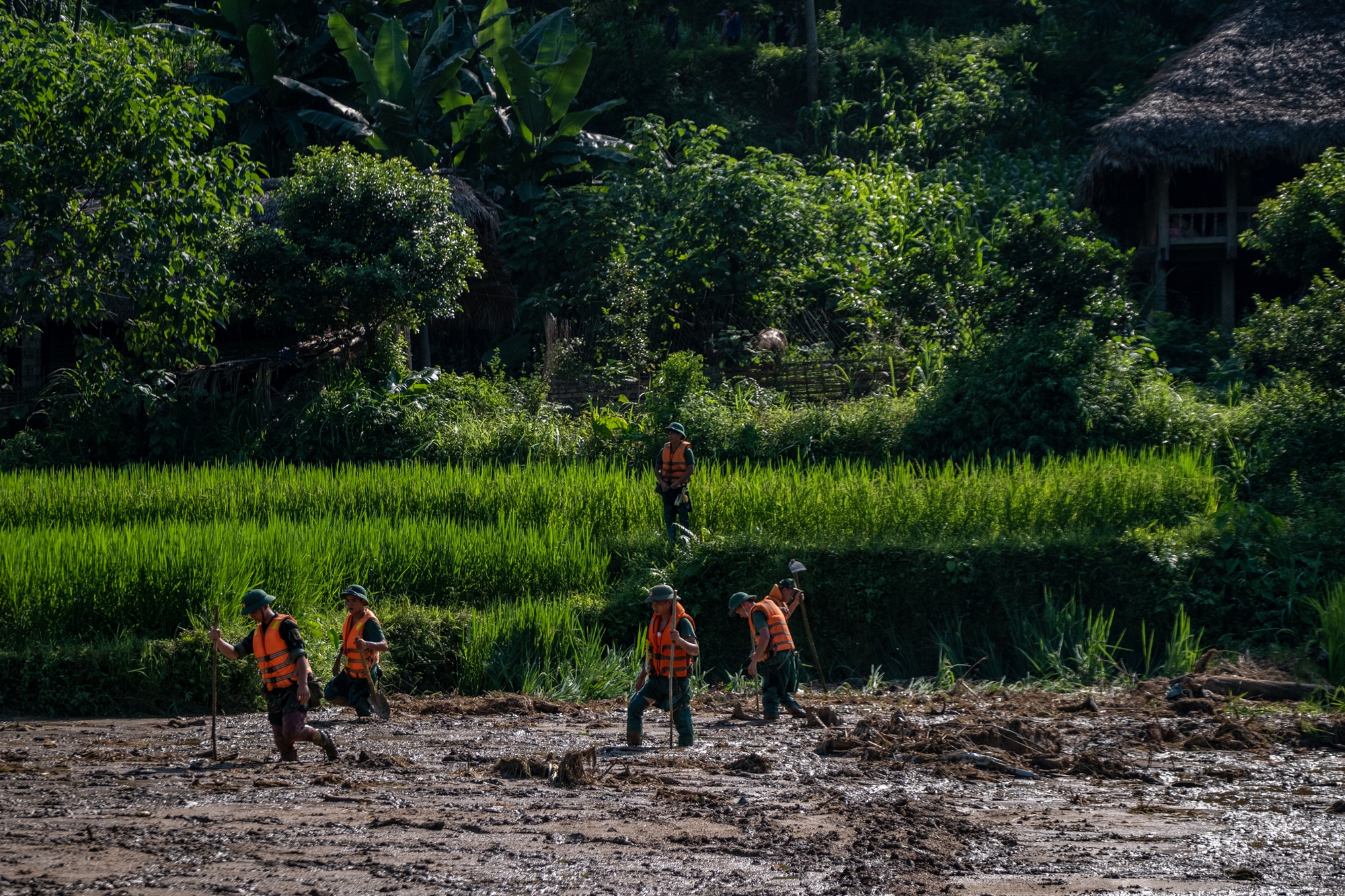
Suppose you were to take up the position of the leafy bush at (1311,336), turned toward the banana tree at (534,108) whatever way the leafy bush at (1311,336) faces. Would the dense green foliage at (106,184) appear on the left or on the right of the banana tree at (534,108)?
left

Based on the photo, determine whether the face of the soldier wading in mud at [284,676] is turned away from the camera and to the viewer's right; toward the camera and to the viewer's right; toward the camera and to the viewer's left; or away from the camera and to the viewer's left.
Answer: toward the camera and to the viewer's left

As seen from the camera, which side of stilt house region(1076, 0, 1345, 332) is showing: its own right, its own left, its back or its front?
front

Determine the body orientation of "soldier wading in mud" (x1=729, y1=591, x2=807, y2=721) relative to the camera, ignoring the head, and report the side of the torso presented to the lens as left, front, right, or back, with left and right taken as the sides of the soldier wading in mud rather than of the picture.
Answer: left

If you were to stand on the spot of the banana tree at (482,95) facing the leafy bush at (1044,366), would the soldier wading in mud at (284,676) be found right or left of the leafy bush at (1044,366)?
right

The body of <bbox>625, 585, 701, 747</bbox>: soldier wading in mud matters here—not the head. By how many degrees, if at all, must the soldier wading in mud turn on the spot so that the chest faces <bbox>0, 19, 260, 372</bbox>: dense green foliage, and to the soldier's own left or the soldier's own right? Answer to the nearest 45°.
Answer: approximately 90° to the soldier's own right

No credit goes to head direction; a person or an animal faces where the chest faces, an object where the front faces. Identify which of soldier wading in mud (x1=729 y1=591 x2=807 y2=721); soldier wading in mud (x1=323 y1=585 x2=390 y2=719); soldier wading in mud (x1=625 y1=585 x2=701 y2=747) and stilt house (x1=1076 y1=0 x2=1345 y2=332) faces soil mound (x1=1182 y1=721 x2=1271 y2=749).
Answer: the stilt house

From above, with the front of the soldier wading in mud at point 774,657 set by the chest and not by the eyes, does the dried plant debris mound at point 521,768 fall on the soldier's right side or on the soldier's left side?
on the soldier's left side

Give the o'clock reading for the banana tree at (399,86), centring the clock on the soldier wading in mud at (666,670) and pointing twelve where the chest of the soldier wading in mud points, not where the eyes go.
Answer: The banana tree is roughly at 4 o'clock from the soldier wading in mud.

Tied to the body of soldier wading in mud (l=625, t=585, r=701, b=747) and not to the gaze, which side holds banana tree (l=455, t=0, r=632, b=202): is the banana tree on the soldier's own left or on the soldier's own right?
on the soldier's own right

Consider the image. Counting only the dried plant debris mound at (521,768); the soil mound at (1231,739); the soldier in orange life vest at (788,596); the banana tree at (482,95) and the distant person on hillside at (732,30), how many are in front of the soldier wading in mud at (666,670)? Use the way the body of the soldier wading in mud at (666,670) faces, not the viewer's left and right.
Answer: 1

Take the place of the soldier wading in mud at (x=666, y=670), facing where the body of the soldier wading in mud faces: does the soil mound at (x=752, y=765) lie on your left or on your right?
on your left

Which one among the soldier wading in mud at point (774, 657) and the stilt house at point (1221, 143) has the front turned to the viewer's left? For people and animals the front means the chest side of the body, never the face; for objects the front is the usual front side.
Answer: the soldier wading in mud

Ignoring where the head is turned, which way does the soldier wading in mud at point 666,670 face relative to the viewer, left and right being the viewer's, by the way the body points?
facing the viewer and to the left of the viewer

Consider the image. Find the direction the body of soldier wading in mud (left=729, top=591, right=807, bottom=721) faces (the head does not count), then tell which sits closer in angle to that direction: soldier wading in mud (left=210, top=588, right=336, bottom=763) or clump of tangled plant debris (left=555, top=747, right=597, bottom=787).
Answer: the soldier wading in mud

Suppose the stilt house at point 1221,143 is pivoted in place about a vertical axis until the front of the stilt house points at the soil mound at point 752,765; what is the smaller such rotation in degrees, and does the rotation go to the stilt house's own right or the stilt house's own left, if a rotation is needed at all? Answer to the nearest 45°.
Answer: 0° — it already faces it
